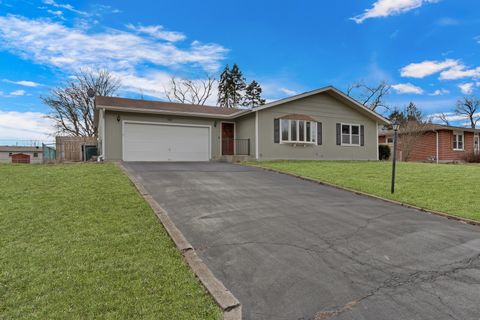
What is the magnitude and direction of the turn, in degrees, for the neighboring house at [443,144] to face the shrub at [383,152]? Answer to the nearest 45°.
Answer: approximately 90° to its right

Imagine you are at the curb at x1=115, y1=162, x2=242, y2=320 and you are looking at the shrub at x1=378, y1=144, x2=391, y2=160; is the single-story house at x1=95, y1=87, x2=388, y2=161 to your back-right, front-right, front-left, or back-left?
front-left

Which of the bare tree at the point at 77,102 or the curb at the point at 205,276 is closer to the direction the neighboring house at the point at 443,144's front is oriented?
the curb

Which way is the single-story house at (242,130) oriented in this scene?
toward the camera

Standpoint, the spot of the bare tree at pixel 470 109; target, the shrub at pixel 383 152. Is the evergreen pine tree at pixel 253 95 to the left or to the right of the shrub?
right

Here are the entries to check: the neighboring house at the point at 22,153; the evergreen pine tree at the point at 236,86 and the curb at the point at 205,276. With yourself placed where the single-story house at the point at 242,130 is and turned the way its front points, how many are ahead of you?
1

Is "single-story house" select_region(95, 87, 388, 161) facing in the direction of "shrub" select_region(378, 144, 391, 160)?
no

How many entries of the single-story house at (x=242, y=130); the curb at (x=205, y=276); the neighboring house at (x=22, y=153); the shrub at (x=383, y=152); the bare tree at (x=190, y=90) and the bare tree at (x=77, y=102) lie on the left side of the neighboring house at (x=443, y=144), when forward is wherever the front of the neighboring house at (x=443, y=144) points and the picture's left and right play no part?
0

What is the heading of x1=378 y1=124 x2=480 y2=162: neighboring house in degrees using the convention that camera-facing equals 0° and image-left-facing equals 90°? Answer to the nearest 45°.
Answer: approximately 315°

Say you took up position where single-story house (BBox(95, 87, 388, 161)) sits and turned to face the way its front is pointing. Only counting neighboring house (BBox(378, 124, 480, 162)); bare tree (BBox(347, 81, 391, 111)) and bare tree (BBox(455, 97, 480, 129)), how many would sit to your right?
0

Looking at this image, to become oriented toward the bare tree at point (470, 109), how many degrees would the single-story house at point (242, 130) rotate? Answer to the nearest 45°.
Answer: approximately 135° to its left

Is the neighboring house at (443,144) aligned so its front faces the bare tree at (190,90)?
no

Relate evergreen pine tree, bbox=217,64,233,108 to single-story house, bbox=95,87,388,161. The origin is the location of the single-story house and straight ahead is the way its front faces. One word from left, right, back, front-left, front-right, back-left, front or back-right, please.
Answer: back

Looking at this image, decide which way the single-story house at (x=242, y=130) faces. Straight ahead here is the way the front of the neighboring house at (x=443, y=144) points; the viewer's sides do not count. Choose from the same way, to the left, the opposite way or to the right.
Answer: the same way

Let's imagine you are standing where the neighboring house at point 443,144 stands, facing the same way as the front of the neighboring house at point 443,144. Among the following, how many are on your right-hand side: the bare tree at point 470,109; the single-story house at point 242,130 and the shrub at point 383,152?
2

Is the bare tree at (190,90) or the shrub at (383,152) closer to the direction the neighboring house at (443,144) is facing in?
the shrub

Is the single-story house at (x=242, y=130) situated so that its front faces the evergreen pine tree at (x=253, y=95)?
no

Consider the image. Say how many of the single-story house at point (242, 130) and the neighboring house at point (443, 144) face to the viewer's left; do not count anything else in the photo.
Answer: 0
